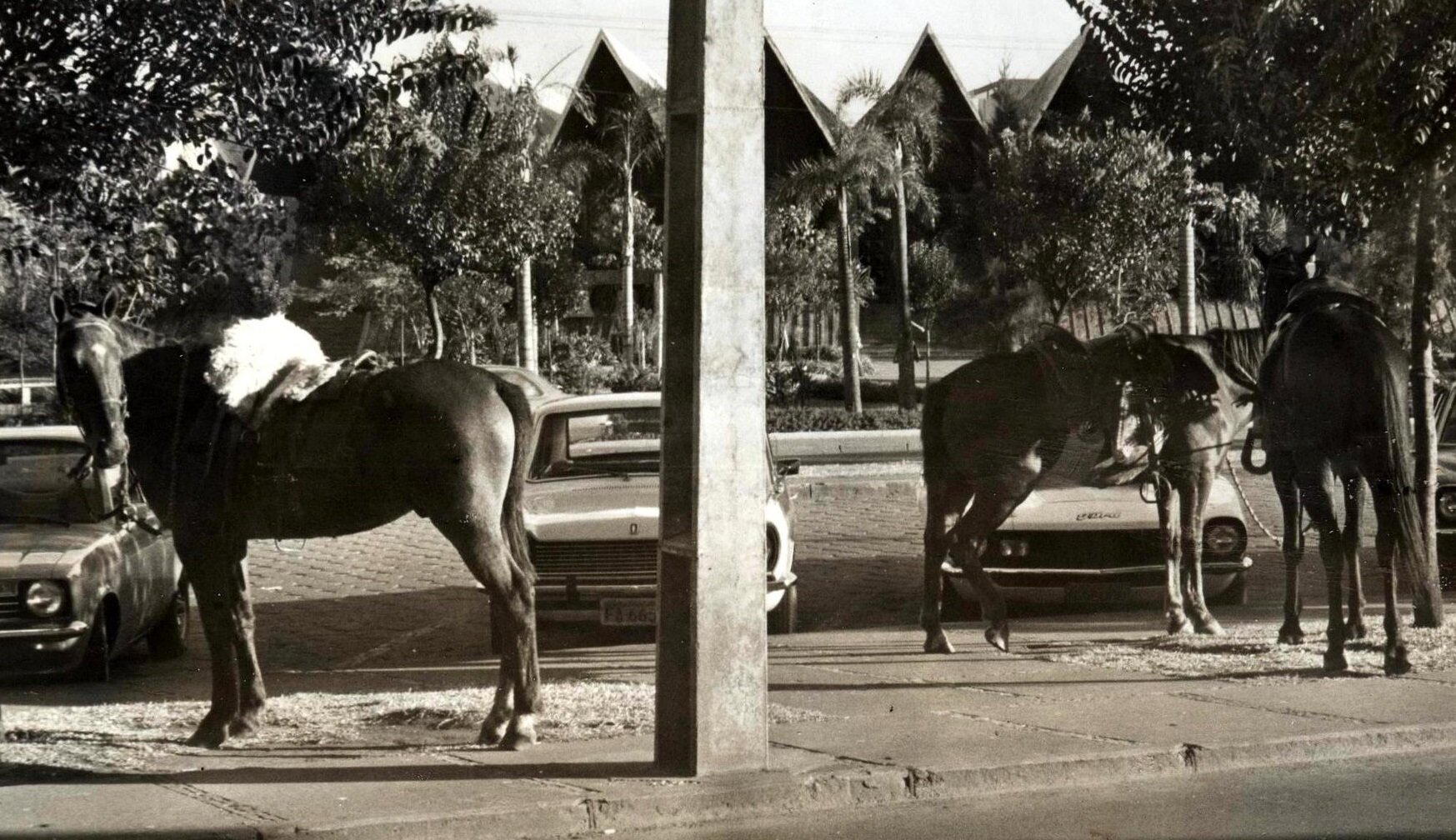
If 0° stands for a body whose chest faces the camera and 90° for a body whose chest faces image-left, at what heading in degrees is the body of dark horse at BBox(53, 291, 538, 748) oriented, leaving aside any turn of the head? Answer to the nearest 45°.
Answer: approximately 90°

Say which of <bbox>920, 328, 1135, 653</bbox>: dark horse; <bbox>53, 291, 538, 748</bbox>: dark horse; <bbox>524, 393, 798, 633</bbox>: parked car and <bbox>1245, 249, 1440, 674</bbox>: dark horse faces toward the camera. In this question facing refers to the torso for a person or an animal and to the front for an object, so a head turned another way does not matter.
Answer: the parked car

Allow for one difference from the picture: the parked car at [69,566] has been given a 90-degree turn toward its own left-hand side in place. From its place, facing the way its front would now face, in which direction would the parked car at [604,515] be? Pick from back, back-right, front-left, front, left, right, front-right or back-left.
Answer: front-left

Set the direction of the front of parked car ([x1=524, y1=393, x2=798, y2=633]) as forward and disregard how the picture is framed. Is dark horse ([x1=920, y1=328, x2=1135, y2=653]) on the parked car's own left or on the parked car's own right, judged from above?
on the parked car's own left

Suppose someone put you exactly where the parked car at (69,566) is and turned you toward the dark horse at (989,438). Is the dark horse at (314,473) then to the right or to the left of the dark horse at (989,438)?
right

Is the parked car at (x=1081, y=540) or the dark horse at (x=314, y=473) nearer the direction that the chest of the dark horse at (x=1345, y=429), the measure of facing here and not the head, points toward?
the parked car

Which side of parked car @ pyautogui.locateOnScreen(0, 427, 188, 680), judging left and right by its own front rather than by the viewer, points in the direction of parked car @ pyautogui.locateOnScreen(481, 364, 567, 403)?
back

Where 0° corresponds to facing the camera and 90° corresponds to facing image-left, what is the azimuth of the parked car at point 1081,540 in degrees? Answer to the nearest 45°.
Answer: approximately 0°

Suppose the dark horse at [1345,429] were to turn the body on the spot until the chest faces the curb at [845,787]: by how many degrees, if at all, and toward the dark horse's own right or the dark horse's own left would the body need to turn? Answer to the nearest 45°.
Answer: approximately 90° to the dark horse's own left

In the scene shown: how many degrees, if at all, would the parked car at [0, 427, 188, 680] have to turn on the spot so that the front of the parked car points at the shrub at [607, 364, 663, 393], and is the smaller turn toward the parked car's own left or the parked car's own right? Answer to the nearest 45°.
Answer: approximately 180°

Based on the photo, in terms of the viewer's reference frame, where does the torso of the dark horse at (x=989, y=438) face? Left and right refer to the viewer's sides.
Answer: facing to the right of the viewer

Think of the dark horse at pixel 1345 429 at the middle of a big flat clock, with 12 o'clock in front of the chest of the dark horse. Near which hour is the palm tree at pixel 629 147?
The palm tree is roughly at 11 o'clock from the dark horse.
